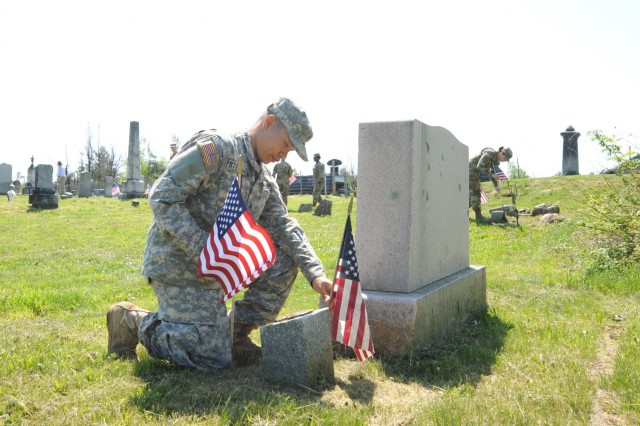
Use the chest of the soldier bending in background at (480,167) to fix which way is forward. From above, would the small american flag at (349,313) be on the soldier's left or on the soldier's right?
on the soldier's right

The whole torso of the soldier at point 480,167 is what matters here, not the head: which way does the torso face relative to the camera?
to the viewer's right

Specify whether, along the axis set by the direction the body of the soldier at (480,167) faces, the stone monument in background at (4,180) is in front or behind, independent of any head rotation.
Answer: behind

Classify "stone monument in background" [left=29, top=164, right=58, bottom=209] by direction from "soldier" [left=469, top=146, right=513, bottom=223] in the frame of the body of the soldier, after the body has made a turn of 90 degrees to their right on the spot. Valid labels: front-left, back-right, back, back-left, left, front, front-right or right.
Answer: right

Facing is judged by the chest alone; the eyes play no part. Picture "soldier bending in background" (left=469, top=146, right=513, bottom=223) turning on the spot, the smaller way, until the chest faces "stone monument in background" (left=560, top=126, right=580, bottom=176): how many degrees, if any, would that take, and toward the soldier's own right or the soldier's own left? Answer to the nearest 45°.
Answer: approximately 90° to the soldier's own left

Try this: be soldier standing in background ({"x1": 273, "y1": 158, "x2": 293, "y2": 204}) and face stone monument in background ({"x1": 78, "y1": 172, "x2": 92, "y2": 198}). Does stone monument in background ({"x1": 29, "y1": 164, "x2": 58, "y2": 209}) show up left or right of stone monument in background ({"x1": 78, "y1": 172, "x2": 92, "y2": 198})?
left

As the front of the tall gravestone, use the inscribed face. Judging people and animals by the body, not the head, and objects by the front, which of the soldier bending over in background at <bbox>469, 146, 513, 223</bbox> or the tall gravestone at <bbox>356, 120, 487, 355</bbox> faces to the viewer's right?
the soldier bending over in background

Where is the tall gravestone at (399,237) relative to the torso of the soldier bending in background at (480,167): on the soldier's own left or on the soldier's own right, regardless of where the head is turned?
on the soldier's own right
